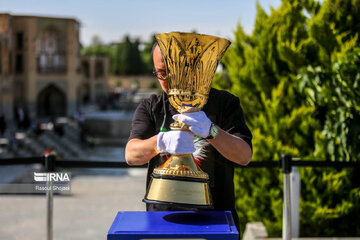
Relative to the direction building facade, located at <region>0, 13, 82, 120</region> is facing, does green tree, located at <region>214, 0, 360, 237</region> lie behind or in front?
in front

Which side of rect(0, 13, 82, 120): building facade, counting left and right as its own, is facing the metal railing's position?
front

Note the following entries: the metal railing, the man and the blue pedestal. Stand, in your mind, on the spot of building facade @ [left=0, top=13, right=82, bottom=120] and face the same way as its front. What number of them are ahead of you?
3

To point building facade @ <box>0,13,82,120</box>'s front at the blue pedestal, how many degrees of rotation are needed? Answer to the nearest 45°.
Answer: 0° — it already faces it

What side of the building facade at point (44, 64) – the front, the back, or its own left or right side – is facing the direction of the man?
front

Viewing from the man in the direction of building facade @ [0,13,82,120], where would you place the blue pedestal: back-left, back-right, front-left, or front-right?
back-left

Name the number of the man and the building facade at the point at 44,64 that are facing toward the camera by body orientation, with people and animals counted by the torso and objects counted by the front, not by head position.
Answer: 2

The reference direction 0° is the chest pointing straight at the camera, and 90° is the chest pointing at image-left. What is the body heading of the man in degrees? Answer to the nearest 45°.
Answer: approximately 0°

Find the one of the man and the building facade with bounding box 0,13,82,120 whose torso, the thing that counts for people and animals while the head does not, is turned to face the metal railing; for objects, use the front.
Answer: the building facade
